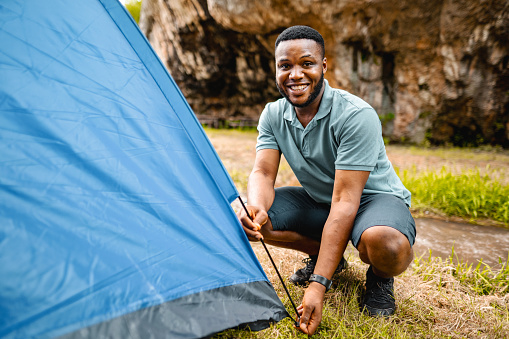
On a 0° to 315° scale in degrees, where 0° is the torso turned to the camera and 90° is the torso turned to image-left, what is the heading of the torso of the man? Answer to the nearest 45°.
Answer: approximately 45°
